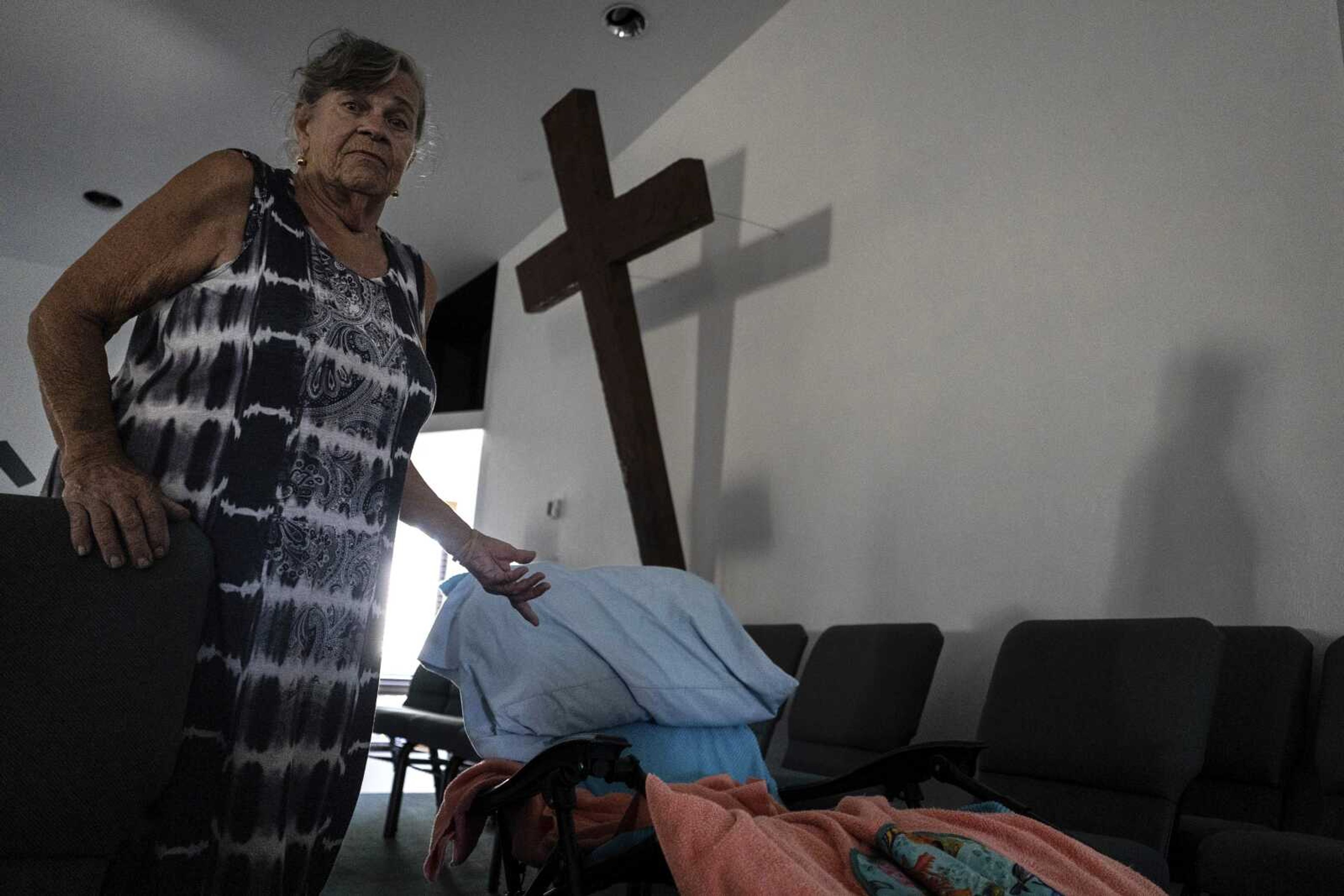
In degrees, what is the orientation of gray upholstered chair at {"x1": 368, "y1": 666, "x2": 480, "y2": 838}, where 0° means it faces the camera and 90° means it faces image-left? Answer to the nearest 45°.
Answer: approximately 45°

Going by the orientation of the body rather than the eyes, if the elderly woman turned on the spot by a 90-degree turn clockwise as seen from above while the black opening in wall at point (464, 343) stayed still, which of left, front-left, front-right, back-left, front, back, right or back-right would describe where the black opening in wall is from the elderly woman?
back-right

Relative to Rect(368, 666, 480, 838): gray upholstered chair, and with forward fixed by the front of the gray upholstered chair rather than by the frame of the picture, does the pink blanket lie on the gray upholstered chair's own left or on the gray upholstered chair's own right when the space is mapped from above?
on the gray upholstered chair's own left

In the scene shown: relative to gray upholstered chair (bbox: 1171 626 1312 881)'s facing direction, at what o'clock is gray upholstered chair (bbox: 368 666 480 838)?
gray upholstered chair (bbox: 368 666 480 838) is roughly at 2 o'clock from gray upholstered chair (bbox: 1171 626 1312 881).

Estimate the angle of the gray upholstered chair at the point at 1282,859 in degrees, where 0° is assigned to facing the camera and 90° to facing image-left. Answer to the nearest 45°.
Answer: approximately 45°

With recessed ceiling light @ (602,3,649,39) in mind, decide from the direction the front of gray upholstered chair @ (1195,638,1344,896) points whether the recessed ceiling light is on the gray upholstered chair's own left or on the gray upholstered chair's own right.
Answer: on the gray upholstered chair's own right

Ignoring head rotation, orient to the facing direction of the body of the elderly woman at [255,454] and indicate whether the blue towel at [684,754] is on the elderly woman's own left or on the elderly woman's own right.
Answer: on the elderly woman's own left

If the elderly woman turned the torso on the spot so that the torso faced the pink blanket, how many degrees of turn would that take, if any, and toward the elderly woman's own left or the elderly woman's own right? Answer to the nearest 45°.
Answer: approximately 45° to the elderly woman's own left

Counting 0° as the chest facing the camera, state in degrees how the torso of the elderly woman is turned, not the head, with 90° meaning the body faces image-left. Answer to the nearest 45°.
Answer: approximately 315°
